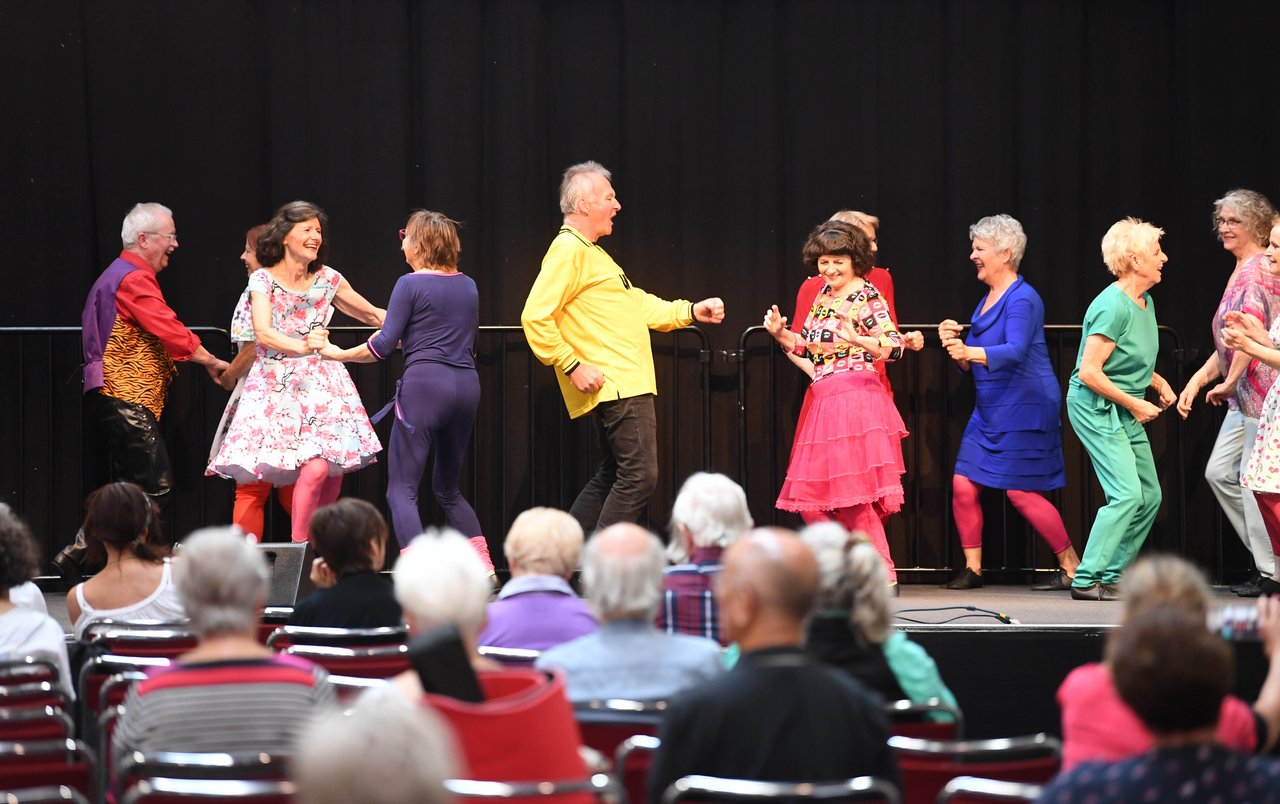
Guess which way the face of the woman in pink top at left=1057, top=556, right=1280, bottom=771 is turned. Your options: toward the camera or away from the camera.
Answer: away from the camera

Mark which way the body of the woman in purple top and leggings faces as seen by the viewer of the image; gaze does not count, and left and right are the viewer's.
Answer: facing away from the viewer and to the left of the viewer

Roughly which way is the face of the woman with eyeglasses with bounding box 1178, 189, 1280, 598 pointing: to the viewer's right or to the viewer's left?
to the viewer's left

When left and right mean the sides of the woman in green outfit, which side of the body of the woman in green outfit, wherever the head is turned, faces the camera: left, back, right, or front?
right

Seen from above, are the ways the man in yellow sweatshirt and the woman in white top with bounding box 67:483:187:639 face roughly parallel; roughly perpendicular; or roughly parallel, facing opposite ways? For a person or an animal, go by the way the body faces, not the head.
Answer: roughly perpendicular

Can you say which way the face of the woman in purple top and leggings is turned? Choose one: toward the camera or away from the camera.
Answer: away from the camera

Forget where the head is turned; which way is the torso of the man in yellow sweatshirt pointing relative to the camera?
to the viewer's right

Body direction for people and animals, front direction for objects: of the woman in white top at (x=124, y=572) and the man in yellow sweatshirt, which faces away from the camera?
the woman in white top

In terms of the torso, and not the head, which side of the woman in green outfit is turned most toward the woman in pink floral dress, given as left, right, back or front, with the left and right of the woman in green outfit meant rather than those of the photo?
back

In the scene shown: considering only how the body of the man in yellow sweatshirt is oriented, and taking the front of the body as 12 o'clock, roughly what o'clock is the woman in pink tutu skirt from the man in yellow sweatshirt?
The woman in pink tutu skirt is roughly at 12 o'clock from the man in yellow sweatshirt.

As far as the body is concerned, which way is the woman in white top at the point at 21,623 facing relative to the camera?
away from the camera

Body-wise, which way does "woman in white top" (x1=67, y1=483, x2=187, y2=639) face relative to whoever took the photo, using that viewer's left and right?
facing away from the viewer

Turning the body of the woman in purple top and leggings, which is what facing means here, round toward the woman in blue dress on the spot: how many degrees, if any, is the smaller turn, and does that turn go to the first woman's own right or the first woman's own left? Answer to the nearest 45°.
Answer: approximately 135° to the first woman's own right

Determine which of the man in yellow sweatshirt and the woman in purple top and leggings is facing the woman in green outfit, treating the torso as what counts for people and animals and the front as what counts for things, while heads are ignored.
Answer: the man in yellow sweatshirt

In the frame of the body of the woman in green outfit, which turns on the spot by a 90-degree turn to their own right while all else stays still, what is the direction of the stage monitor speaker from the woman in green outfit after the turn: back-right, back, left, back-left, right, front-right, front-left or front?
front-right
